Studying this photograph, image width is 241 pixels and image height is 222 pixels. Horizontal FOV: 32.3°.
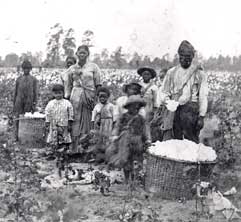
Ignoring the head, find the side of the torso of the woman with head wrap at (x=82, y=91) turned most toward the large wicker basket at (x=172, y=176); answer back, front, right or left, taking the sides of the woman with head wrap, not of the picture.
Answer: front

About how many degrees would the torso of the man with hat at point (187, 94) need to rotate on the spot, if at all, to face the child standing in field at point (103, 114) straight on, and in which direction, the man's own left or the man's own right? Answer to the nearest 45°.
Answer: approximately 135° to the man's own right

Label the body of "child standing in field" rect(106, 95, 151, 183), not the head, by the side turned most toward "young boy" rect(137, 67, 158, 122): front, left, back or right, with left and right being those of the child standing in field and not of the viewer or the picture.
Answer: back

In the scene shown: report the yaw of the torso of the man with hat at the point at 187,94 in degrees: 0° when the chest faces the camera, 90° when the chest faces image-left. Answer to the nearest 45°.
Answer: approximately 0°

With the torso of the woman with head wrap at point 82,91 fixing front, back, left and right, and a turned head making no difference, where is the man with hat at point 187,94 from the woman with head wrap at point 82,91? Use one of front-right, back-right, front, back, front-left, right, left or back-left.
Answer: front-left
